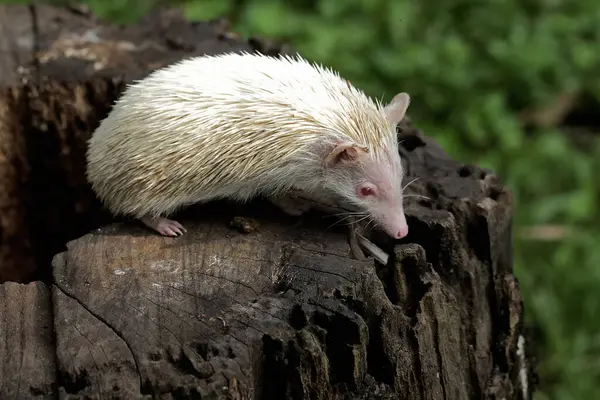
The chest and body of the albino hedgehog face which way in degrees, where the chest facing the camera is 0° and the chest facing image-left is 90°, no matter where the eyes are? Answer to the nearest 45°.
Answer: approximately 270°
